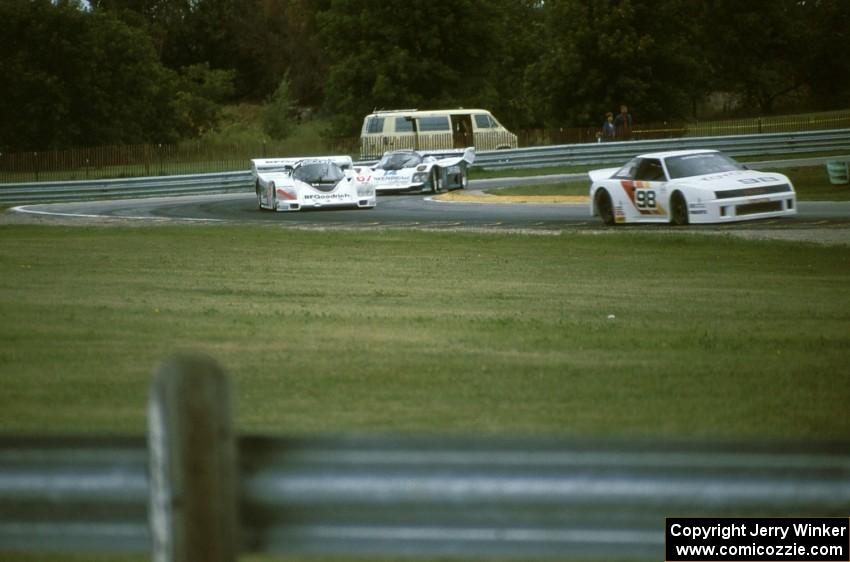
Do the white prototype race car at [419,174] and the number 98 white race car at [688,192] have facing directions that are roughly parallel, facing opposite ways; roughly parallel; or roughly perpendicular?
roughly perpendicular

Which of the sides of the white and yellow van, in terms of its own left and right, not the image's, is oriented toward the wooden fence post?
right

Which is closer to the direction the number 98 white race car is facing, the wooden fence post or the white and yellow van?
the wooden fence post

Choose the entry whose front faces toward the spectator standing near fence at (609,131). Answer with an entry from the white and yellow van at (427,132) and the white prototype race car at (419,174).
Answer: the white and yellow van

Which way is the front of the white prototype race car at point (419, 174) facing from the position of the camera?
facing the viewer and to the left of the viewer

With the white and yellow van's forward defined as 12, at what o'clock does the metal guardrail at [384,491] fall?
The metal guardrail is roughly at 3 o'clock from the white and yellow van.

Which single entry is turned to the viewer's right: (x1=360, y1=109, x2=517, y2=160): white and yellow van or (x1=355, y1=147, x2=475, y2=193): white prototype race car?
the white and yellow van

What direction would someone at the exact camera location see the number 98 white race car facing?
facing the viewer and to the right of the viewer

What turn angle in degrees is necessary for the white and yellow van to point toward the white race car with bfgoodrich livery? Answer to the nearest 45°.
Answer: approximately 90° to its right

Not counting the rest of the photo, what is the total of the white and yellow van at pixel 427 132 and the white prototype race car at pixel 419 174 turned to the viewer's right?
1

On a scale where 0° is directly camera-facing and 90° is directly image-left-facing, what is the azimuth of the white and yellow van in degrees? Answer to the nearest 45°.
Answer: approximately 270°

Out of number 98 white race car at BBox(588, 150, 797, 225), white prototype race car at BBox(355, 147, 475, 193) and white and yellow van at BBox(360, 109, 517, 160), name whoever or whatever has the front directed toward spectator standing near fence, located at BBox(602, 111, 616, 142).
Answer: the white and yellow van

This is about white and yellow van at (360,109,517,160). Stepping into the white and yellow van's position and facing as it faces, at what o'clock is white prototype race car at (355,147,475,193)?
The white prototype race car is roughly at 3 o'clock from the white and yellow van.

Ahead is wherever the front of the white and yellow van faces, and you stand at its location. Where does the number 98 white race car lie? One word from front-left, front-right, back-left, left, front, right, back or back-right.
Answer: right

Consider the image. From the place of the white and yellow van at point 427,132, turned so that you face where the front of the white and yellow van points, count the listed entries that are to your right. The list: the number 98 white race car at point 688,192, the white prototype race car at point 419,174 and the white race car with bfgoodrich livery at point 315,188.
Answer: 3
